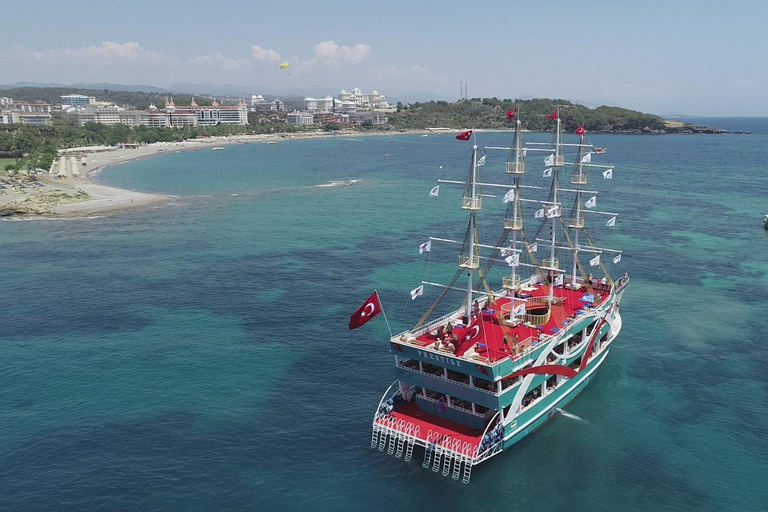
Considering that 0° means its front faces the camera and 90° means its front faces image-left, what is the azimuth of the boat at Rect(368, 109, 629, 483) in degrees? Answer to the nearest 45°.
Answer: approximately 225°
